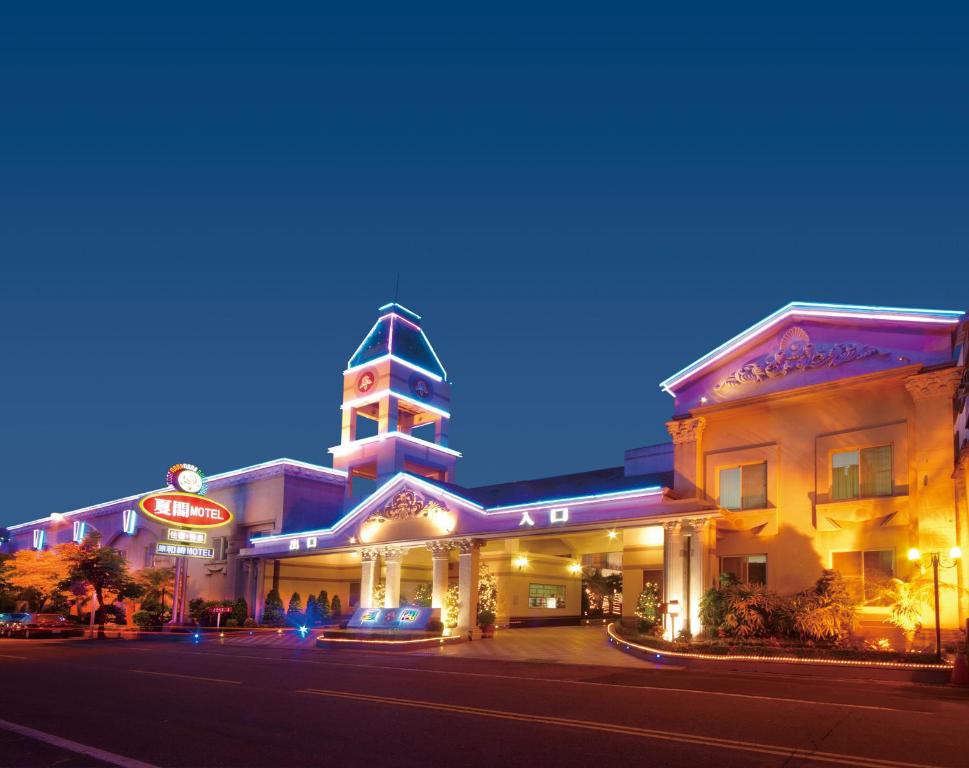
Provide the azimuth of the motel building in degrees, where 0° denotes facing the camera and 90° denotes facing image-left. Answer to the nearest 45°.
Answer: approximately 45°

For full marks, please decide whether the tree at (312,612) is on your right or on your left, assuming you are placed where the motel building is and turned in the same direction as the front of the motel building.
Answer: on your right

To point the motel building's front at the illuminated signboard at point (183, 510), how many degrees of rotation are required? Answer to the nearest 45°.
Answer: approximately 90° to its right

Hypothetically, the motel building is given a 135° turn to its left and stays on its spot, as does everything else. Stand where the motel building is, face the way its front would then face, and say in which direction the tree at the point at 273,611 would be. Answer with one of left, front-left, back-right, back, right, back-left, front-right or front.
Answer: back-left
